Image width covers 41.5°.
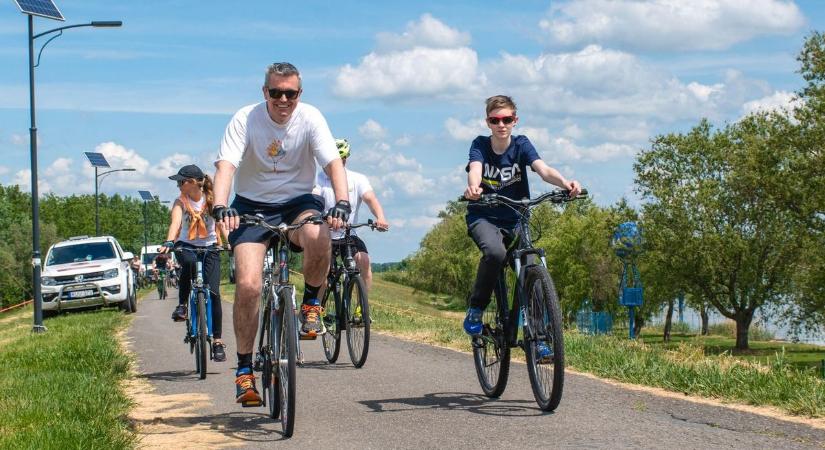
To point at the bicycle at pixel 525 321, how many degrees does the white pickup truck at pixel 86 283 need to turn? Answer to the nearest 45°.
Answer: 0° — it already faces it

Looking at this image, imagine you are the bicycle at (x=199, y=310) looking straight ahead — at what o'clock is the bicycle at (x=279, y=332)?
the bicycle at (x=279, y=332) is roughly at 12 o'clock from the bicycle at (x=199, y=310).

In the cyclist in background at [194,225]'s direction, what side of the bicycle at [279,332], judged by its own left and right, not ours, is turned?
back

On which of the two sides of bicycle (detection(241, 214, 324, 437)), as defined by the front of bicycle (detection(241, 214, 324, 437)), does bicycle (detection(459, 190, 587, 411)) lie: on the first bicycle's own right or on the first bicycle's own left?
on the first bicycle's own left

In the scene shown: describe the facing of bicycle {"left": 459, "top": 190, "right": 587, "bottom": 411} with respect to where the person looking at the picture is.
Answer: facing the viewer and to the right of the viewer

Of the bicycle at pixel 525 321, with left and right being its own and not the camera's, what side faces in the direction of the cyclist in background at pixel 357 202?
back

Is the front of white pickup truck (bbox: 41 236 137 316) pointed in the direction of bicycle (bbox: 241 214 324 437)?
yes

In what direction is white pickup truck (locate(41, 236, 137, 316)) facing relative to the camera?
toward the camera

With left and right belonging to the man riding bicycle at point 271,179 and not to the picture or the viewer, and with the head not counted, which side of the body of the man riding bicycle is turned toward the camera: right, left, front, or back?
front
